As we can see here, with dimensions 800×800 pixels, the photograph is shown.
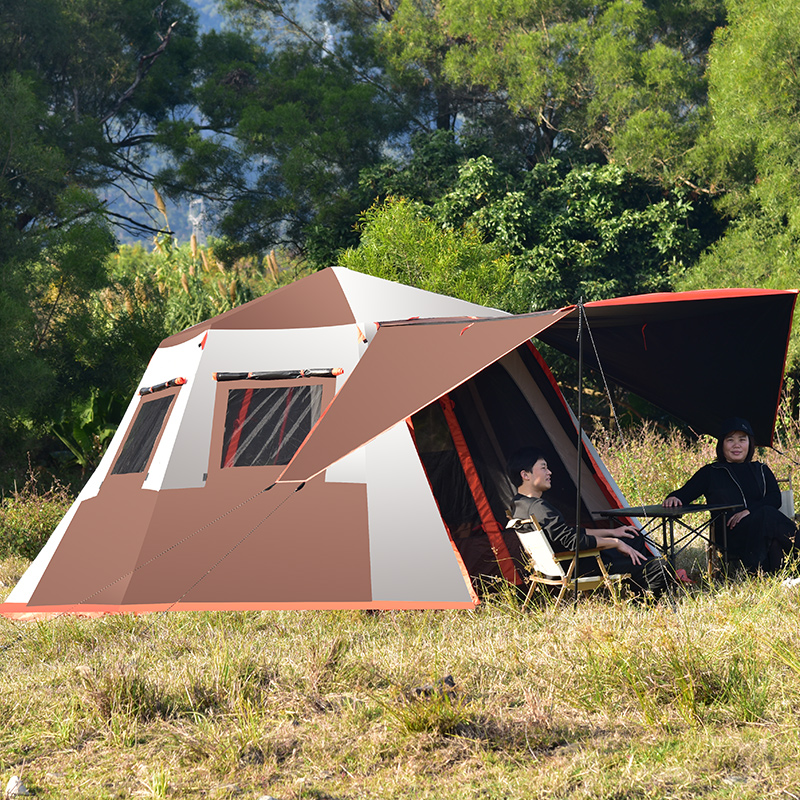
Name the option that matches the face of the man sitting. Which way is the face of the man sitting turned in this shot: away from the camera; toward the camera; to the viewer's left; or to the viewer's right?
to the viewer's right

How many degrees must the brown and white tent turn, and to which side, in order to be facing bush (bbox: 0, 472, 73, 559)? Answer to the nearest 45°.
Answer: approximately 180°

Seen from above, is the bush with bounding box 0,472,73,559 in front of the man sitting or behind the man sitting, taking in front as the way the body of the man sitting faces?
behind

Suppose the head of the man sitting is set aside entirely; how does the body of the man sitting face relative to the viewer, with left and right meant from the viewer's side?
facing to the right of the viewer

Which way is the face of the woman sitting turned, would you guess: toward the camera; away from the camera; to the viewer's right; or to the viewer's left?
toward the camera

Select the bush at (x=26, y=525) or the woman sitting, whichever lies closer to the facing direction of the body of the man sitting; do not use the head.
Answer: the woman sitting

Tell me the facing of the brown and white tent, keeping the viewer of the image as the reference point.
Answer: facing the viewer and to the right of the viewer
